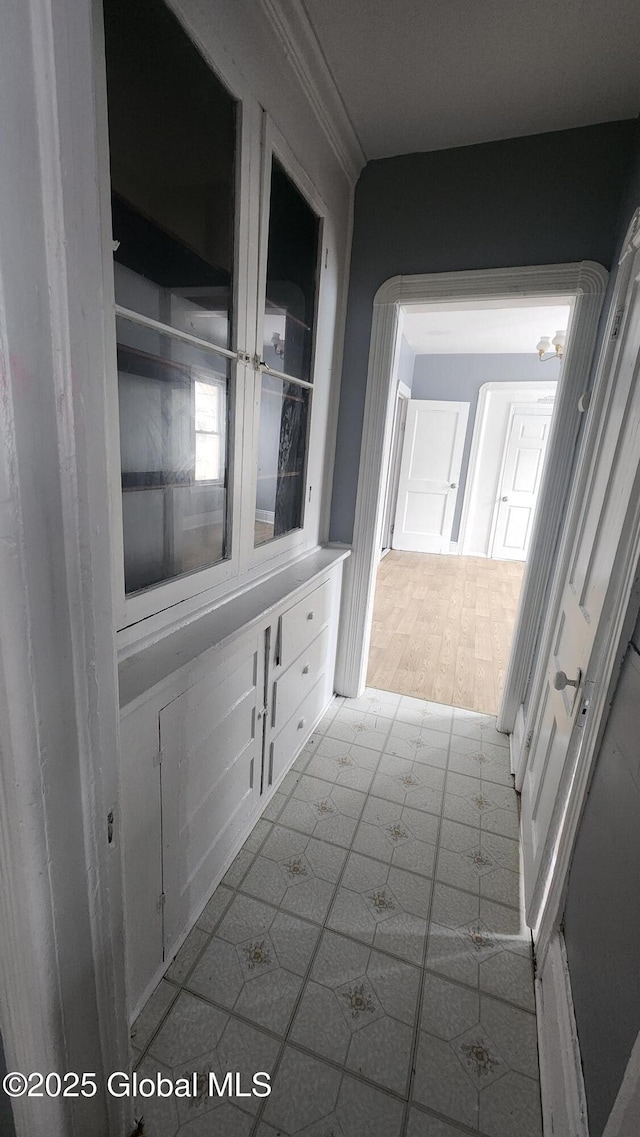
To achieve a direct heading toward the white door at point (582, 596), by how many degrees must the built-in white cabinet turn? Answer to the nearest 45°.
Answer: approximately 45° to its left

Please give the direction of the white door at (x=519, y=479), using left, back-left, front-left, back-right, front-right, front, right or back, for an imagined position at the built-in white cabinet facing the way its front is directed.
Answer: left

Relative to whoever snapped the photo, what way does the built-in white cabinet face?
facing the viewer and to the right of the viewer

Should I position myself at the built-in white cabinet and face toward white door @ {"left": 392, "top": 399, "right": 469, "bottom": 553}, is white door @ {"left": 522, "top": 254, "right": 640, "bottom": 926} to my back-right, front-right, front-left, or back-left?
front-right

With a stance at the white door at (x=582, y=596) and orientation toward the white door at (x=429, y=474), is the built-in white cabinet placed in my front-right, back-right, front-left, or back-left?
back-left

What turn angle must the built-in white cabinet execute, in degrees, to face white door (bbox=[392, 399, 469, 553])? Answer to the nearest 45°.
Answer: approximately 90° to its left
